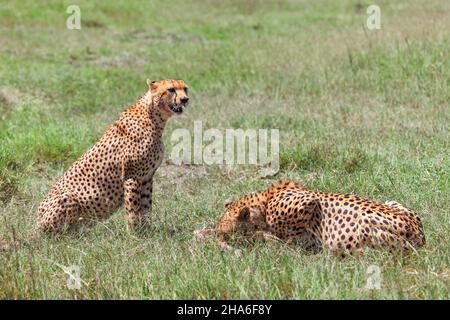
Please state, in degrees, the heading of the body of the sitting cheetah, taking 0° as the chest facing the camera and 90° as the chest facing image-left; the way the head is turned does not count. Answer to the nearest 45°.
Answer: approximately 270°

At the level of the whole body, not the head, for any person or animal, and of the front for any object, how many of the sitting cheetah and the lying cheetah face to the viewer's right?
1

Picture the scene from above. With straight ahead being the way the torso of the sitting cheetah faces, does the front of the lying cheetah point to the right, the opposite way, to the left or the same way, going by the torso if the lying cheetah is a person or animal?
the opposite way

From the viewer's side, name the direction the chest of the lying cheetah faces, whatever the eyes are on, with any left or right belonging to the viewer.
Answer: facing to the left of the viewer

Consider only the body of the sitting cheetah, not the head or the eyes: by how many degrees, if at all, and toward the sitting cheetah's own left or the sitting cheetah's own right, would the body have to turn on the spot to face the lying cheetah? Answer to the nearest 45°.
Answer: approximately 45° to the sitting cheetah's own right

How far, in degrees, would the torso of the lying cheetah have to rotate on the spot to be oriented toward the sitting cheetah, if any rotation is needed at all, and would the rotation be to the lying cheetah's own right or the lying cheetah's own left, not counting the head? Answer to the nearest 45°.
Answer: approximately 45° to the lying cheetah's own right
